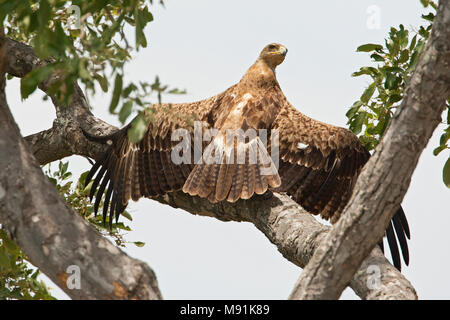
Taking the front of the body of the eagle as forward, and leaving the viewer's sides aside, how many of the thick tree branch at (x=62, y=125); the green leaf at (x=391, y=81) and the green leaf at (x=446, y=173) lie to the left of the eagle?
1

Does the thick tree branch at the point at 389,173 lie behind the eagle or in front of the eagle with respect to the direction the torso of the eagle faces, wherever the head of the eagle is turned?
behind

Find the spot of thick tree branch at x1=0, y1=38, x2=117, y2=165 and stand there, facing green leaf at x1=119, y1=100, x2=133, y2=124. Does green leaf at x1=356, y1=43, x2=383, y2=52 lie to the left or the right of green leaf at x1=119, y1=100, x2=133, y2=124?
left

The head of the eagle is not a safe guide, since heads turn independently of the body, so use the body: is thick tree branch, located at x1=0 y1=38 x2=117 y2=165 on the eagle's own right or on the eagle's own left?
on the eagle's own left

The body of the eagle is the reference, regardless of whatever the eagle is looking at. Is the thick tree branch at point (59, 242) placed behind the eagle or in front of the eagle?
behind

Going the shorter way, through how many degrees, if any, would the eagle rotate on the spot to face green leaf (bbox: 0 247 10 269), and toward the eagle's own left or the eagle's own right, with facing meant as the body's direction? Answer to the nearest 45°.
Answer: approximately 135° to the eagle's own left

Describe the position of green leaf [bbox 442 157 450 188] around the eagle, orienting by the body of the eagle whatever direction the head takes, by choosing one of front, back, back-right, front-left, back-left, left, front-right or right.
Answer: back-right

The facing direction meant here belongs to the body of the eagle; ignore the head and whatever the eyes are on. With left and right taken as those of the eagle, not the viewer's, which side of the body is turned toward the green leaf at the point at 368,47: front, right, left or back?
right

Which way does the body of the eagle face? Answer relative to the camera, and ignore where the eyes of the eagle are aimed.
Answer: away from the camera
